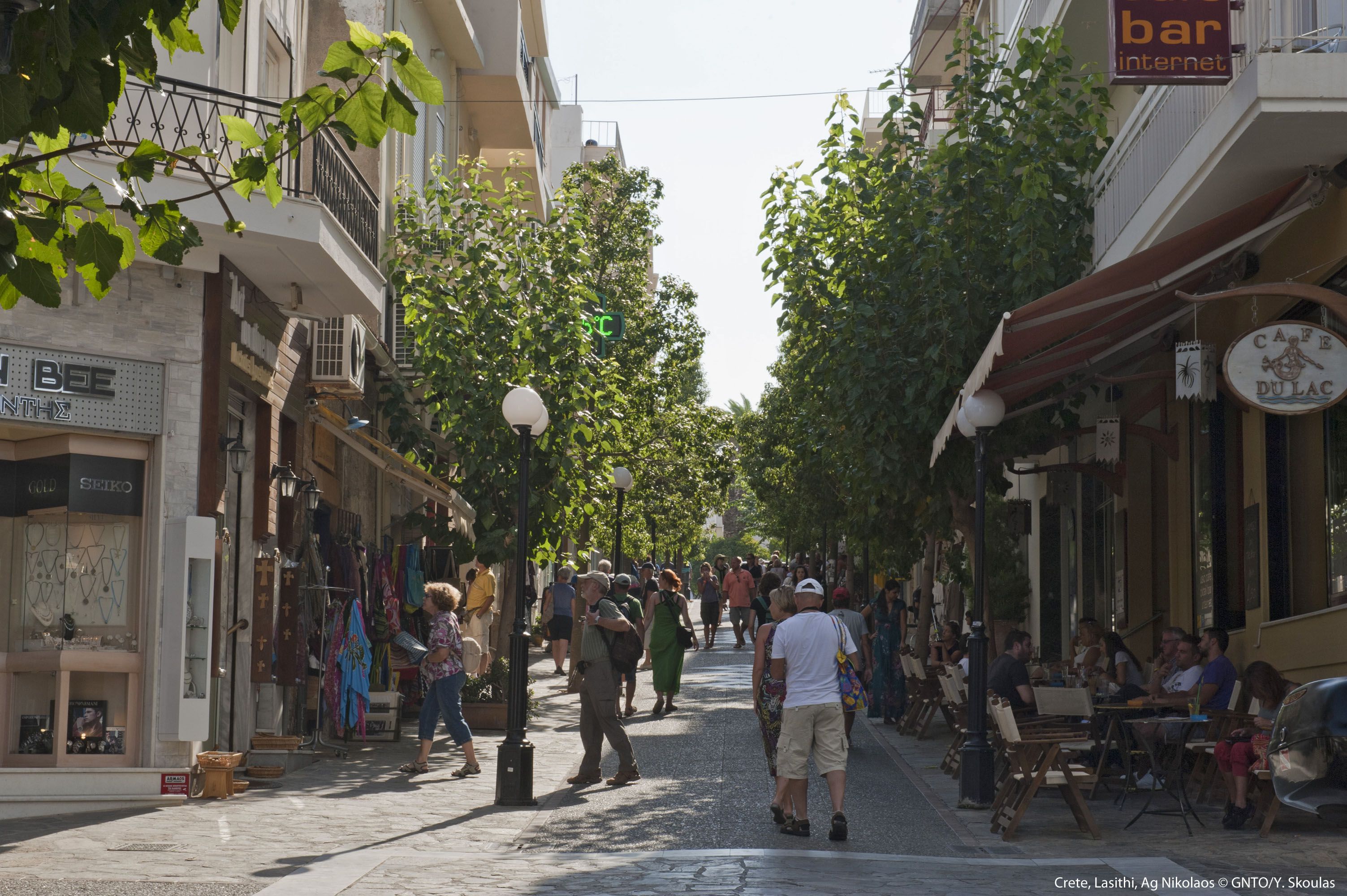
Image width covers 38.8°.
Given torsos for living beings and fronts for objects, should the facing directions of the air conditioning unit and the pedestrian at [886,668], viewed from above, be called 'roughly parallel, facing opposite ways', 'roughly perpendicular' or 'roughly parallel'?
roughly perpendicular

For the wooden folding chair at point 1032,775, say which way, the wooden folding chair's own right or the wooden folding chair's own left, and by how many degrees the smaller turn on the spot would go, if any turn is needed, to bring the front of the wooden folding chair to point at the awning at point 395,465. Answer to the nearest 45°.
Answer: approximately 135° to the wooden folding chair's own left

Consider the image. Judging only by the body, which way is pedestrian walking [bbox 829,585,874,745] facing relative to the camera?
away from the camera

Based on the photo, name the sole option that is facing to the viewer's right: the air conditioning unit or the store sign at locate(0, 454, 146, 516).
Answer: the air conditioning unit

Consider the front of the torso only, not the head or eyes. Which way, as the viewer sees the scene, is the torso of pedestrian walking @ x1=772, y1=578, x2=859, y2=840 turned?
away from the camera

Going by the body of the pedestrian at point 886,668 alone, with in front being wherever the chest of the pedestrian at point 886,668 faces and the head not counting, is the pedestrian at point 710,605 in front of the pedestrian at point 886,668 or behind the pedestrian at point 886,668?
behind

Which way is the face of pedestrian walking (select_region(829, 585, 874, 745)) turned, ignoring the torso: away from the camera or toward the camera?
away from the camera

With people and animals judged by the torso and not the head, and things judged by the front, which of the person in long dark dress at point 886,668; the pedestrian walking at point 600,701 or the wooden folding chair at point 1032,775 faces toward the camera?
the person in long dark dress at point 886,668

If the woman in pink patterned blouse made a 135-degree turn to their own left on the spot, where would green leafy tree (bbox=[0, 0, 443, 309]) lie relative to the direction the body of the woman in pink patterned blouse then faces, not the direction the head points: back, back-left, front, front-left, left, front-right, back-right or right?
front-right

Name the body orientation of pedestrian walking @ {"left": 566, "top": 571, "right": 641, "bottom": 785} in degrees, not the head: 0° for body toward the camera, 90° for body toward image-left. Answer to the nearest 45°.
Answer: approximately 90°

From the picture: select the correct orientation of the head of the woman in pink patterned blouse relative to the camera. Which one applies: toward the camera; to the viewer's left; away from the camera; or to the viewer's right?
to the viewer's left
